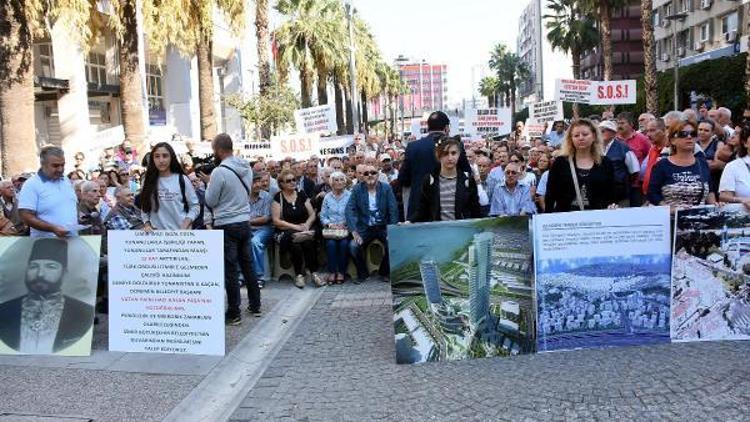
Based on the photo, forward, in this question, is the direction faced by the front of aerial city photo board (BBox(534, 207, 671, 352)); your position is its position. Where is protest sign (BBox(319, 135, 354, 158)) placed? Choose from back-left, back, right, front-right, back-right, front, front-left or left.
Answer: back-right

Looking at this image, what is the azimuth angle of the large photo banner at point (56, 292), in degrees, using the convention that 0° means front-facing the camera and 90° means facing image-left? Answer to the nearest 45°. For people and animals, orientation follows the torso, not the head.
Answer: approximately 0°

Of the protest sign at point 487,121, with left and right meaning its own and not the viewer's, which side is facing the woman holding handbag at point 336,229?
front

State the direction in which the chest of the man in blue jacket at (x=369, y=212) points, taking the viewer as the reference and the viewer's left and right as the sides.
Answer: facing the viewer

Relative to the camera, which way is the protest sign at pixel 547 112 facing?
toward the camera

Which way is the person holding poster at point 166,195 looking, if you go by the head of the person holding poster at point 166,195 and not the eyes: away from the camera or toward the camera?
toward the camera

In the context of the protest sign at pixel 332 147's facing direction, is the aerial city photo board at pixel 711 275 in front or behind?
in front

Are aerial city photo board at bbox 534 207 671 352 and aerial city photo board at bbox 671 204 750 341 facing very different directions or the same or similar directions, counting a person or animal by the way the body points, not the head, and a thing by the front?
same or similar directions

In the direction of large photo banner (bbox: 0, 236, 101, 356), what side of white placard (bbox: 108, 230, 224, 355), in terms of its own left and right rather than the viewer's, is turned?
right

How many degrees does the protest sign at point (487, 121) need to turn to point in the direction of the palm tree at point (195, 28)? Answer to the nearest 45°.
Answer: approximately 90° to its right

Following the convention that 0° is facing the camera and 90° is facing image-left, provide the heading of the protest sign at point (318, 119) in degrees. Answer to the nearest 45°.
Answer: approximately 0°

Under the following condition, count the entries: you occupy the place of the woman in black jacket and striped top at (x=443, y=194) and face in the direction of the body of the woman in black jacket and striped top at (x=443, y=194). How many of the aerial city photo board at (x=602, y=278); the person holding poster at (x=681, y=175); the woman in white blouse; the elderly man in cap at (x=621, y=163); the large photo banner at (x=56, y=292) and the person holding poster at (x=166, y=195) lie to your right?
2

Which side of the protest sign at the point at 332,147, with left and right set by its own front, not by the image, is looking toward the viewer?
front

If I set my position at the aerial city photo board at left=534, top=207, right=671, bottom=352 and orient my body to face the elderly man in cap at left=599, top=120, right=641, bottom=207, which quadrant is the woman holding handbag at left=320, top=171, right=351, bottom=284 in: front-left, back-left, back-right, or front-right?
front-left

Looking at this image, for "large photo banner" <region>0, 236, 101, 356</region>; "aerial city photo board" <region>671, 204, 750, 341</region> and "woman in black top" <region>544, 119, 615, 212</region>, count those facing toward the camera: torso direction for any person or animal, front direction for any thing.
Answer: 3

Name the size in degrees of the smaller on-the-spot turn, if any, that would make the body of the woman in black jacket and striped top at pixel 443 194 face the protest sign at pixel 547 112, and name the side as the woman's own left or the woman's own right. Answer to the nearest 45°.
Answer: approximately 180°

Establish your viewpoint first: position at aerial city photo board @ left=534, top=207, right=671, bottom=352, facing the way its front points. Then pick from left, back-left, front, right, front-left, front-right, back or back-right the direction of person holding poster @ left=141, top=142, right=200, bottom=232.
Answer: right

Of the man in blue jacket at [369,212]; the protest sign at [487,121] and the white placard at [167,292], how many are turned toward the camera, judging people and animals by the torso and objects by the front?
3

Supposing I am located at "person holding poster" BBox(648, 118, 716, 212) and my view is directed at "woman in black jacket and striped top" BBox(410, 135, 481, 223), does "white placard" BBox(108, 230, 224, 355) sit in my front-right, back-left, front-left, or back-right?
front-left

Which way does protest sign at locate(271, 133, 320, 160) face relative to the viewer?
toward the camera
